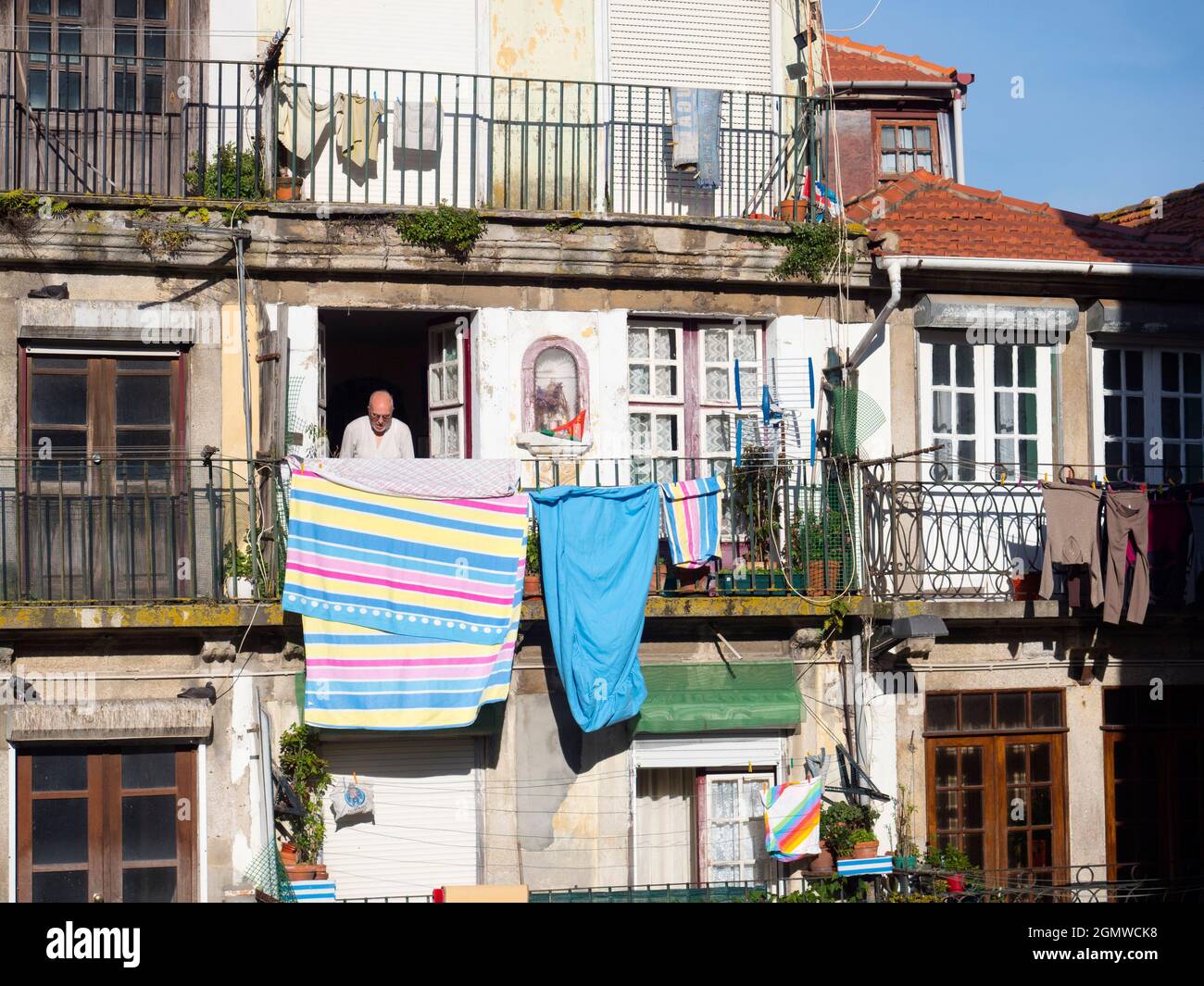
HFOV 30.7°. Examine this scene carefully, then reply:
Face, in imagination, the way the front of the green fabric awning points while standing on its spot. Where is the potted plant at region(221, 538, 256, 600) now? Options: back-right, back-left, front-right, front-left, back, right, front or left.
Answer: right

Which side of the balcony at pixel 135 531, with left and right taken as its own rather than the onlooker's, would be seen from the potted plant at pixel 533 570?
left

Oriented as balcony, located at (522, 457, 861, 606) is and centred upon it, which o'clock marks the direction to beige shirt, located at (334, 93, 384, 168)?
The beige shirt is roughly at 3 o'clock from the balcony.

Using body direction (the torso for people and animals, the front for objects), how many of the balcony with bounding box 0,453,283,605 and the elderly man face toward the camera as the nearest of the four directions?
2

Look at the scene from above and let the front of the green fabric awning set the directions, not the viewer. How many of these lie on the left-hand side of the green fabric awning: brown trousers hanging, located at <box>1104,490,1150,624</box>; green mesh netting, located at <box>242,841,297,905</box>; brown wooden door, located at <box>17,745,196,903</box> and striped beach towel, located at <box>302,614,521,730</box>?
1

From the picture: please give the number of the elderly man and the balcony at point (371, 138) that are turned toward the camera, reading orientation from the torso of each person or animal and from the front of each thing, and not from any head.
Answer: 2

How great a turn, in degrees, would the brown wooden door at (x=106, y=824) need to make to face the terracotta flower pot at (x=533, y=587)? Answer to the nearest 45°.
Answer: approximately 90° to its left

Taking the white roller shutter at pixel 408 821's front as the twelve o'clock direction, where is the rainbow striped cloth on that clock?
The rainbow striped cloth is roughly at 9 o'clock from the white roller shutter.
